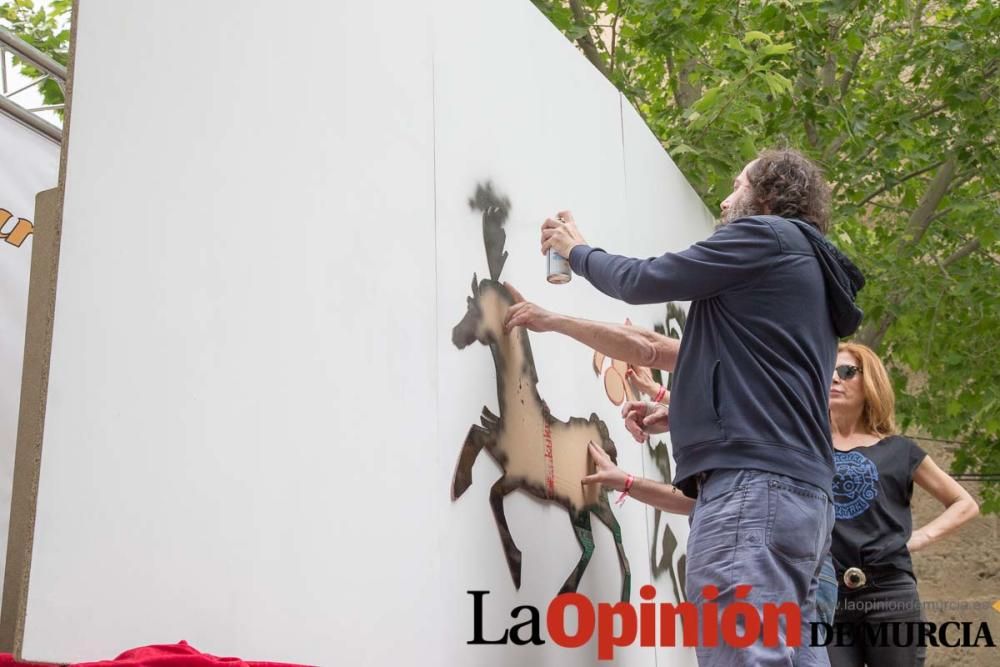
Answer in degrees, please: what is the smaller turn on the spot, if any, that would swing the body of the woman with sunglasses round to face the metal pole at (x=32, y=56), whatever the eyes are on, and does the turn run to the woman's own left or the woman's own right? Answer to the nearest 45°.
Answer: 0° — they already face it

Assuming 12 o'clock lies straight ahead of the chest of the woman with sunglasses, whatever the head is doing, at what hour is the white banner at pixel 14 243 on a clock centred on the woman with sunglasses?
The white banner is roughly at 1 o'clock from the woman with sunglasses.

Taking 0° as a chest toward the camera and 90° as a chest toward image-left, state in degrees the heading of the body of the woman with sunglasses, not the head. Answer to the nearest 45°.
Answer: approximately 45°

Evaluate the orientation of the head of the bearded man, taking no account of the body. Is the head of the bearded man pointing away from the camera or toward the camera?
away from the camera
